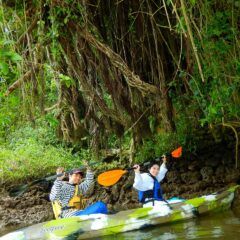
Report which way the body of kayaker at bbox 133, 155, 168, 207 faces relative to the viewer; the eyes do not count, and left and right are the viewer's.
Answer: facing the viewer and to the right of the viewer

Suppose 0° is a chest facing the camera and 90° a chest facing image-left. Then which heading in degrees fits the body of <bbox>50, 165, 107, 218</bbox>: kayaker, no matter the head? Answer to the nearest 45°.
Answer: approximately 315°

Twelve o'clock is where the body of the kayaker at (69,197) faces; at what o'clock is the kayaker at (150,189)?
the kayaker at (150,189) is roughly at 10 o'clock from the kayaker at (69,197).

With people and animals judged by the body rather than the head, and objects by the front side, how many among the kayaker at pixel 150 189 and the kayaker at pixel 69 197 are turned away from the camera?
0

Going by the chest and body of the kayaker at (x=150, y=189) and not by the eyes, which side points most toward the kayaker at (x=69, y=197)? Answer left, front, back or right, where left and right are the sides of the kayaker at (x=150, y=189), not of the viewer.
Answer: right
